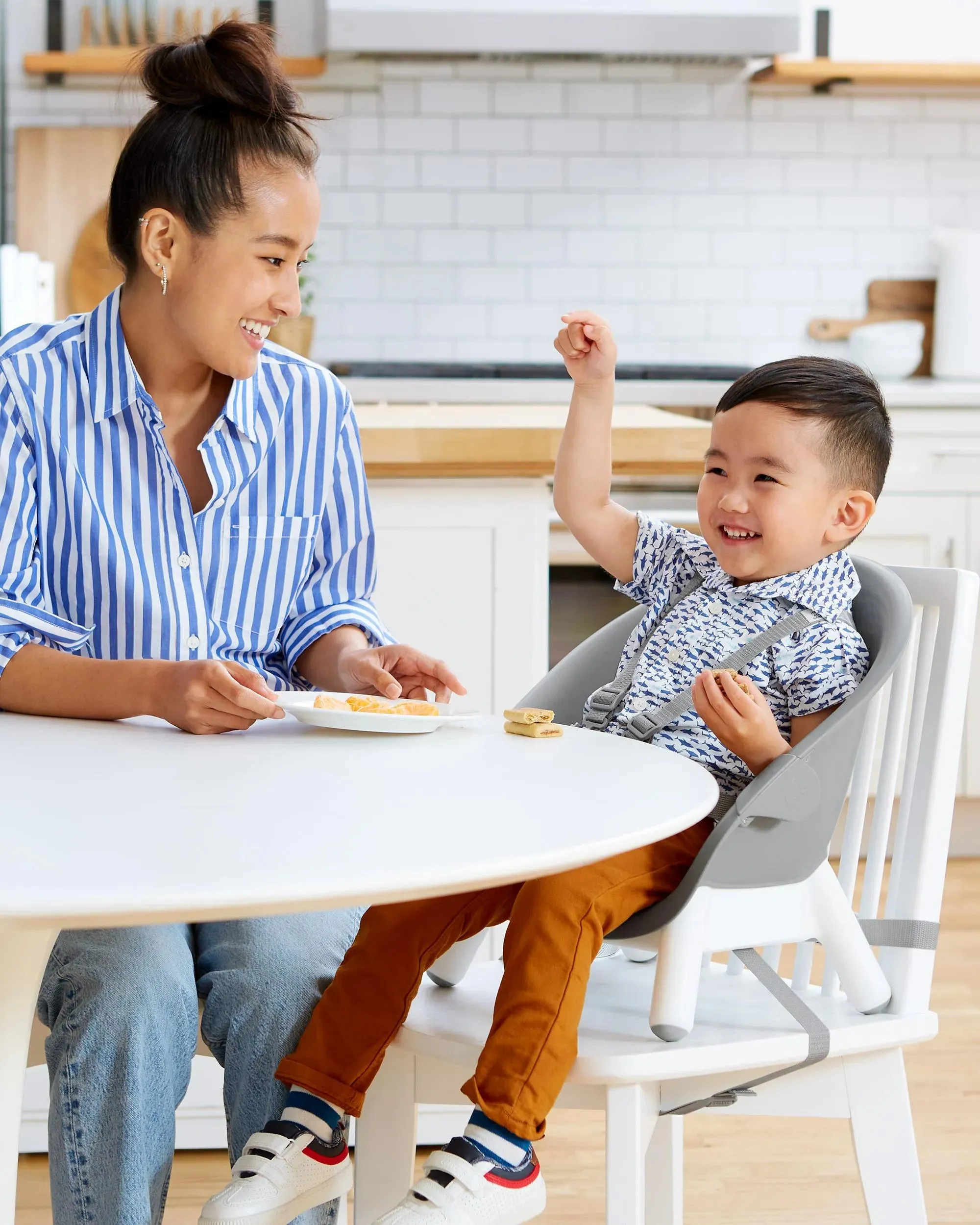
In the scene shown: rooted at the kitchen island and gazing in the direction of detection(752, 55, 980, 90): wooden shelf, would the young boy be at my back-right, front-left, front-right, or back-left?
back-right

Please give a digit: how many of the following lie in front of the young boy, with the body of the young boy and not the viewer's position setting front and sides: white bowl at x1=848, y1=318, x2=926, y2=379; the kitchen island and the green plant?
0

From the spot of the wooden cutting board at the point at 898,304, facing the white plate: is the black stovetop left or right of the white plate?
right

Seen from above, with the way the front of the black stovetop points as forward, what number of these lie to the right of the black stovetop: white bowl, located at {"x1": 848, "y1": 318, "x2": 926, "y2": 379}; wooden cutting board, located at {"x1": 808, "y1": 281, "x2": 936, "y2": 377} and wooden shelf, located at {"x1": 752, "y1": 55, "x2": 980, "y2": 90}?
0

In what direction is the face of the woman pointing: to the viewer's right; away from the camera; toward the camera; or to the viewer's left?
to the viewer's right

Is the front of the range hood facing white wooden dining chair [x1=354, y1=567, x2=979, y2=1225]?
yes

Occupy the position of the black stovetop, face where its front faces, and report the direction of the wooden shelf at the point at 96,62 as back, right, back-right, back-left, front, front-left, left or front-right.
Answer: right

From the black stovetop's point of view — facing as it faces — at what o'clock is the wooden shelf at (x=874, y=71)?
The wooden shelf is roughly at 9 o'clock from the black stovetop.

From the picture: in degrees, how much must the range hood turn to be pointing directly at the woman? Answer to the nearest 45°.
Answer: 0° — it already faces them

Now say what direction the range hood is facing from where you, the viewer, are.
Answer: facing the viewer

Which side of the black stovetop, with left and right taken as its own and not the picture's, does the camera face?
front

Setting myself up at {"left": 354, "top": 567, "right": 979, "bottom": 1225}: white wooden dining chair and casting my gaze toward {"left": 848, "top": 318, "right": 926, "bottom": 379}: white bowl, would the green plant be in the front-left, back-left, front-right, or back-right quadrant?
front-left

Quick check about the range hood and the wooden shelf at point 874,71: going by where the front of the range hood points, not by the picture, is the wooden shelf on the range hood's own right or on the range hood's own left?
on the range hood's own left

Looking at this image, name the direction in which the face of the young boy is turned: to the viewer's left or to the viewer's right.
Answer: to the viewer's left

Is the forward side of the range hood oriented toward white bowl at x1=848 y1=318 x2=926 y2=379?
no

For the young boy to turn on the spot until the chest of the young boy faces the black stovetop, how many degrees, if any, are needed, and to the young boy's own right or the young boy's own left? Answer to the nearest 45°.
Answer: approximately 135° to the young boy's own right

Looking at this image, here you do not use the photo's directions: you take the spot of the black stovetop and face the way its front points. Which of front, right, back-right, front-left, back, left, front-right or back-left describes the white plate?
front

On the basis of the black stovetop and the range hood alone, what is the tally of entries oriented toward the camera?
2

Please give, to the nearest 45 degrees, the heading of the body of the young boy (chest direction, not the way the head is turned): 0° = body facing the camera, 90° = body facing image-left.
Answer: approximately 45°

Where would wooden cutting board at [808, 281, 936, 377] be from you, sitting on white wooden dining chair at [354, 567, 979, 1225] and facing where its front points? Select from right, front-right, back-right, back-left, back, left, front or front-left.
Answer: back-right
